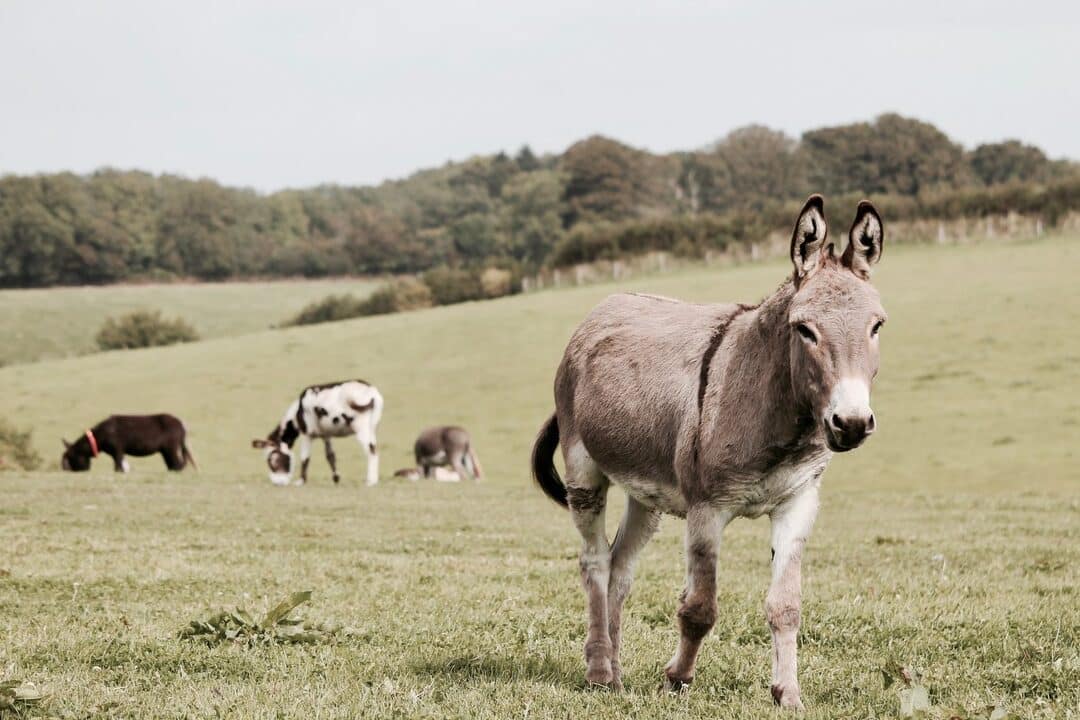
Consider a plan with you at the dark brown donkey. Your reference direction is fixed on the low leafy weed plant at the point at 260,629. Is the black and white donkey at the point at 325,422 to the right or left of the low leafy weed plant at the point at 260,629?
left

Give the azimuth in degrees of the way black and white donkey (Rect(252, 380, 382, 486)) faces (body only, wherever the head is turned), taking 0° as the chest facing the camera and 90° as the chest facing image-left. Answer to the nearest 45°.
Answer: approximately 90°

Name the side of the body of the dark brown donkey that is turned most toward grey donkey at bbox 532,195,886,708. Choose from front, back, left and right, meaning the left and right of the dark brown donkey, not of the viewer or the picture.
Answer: left

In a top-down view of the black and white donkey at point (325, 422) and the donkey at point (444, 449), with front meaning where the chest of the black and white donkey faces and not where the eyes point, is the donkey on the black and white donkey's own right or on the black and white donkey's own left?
on the black and white donkey's own right

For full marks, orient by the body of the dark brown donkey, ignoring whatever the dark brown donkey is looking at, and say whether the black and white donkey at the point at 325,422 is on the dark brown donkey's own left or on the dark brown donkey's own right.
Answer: on the dark brown donkey's own left

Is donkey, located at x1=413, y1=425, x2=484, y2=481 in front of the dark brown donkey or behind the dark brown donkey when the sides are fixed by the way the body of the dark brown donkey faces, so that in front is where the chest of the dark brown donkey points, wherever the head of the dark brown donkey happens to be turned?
behind

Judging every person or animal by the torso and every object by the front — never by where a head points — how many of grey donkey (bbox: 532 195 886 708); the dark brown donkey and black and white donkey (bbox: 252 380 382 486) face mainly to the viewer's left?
2

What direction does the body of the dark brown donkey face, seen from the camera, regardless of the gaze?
to the viewer's left

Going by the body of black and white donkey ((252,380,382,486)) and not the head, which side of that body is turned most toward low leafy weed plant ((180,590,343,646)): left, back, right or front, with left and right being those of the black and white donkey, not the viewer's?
left

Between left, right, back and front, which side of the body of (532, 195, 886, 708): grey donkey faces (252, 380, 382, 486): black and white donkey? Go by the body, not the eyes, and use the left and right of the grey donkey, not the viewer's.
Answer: back

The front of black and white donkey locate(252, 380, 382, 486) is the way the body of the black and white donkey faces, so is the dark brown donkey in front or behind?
in front
